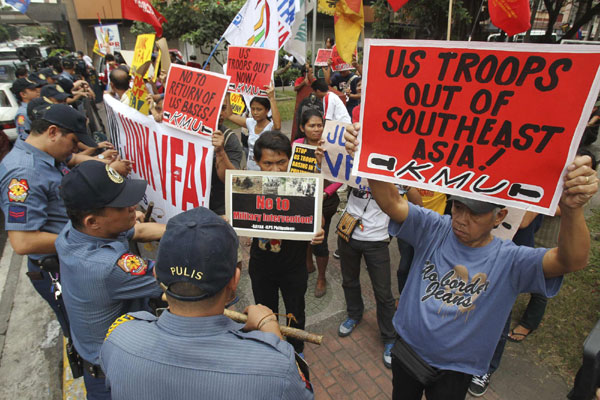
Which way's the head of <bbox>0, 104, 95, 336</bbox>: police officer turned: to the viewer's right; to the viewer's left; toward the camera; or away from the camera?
to the viewer's right

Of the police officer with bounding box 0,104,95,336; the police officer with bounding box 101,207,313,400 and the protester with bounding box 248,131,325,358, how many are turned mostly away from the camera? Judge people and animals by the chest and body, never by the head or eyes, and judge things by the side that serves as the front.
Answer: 1

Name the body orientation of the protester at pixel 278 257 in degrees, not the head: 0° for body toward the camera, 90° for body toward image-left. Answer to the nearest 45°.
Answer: approximately 0°

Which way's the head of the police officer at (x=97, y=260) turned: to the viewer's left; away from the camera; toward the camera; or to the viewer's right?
to the viewer's right

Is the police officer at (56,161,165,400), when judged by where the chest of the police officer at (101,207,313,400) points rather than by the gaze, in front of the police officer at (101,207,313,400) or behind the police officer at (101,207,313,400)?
in front

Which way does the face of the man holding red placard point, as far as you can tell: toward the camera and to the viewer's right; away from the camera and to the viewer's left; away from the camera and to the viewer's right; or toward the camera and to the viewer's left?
toward the camera and to the viewer's left

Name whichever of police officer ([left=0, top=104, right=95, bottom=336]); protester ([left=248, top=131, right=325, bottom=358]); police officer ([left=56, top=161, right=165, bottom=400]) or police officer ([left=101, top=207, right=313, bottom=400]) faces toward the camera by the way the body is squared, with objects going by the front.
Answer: the protester

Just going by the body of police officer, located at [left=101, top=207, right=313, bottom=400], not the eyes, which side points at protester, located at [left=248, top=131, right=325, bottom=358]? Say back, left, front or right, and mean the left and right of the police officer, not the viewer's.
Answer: front

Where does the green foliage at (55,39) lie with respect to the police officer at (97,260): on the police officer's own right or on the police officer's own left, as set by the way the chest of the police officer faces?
on the police officer's own left

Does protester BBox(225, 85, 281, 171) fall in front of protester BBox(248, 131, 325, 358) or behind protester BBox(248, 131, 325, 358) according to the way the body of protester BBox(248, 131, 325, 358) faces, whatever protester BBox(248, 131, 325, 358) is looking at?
behind

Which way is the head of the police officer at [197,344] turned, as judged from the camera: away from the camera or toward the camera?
away from the camera

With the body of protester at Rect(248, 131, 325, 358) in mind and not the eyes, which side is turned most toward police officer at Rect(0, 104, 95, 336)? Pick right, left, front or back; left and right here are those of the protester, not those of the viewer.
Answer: right

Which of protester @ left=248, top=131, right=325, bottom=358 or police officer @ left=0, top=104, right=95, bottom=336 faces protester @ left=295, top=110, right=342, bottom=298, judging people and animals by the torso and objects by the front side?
the police officer

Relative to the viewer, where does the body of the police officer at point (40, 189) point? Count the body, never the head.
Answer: to the viewer's right

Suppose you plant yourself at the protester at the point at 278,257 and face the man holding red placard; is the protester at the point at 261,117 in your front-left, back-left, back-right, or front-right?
back-left

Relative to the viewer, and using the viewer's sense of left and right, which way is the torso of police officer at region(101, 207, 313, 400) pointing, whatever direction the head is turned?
facing away from the viewer

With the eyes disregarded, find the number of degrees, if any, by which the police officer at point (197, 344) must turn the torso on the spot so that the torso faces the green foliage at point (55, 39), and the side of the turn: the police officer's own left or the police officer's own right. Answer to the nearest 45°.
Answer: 0° — they already face it

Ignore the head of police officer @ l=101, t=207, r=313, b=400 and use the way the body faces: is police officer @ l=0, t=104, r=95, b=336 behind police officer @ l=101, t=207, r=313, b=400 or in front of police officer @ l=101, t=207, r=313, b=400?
in front

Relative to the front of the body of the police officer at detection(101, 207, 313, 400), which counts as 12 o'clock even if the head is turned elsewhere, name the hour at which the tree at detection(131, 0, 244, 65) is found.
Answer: The tree is roughly at 12 o'clock from the police officer.

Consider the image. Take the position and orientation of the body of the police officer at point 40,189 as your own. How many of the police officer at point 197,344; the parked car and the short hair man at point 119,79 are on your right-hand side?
1

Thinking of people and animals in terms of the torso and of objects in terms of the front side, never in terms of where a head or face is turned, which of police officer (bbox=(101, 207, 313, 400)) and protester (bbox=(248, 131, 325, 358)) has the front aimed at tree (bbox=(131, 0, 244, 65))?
the police officer
